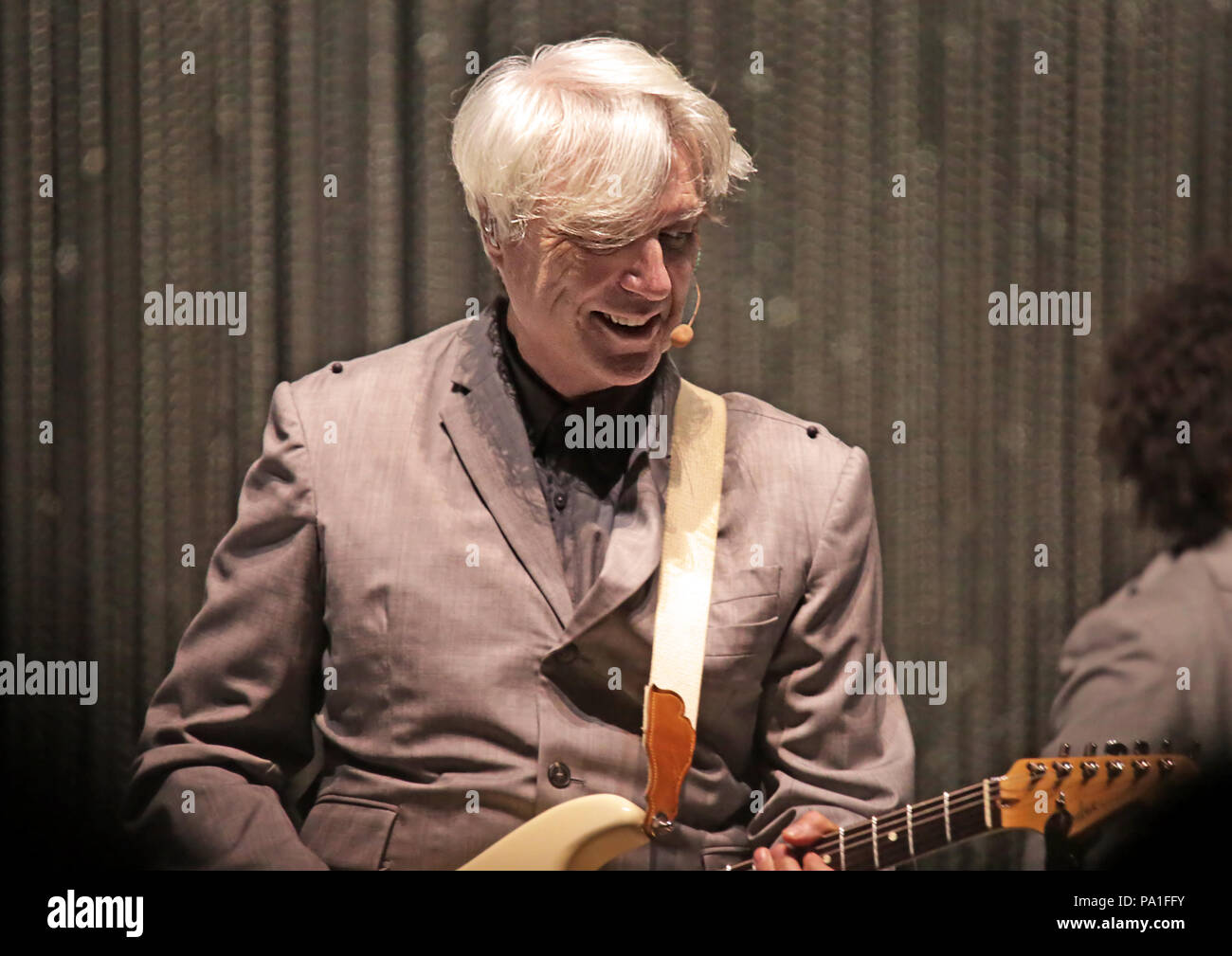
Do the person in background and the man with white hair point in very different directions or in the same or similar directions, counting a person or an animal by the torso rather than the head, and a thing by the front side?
very different directions

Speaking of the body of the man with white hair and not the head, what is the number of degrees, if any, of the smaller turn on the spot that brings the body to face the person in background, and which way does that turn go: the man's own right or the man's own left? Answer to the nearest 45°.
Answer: approximately 90° to the man's own left

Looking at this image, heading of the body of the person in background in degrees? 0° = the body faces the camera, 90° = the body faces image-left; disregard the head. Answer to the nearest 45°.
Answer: approximately 180°

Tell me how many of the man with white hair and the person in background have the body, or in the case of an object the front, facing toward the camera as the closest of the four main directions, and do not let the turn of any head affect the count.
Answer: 1

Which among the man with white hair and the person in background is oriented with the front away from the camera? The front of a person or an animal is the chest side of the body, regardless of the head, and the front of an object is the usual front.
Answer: the person in background

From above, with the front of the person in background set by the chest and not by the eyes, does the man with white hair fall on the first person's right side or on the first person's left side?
on the first person's left side
